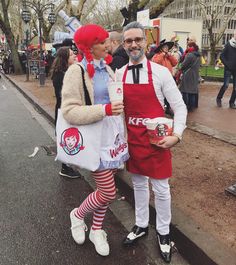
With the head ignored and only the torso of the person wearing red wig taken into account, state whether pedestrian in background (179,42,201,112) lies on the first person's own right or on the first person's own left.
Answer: on the first person's own left

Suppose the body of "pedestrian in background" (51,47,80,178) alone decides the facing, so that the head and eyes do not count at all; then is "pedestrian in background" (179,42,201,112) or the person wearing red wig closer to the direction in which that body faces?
the pedestrian in background

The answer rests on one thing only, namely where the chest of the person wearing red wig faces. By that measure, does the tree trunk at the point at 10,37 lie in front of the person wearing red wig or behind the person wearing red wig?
behind

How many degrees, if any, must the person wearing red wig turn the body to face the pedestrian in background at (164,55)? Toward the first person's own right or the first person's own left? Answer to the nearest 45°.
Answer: approximately 135° to the first person's own left

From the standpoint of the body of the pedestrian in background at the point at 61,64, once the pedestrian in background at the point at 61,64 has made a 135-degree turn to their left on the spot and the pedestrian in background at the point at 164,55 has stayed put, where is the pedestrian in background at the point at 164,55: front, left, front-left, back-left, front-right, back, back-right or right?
right

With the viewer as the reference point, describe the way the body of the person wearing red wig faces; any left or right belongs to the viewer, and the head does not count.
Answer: facing the viewer and to the right of the viewer
